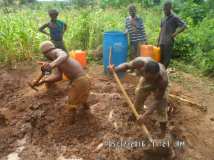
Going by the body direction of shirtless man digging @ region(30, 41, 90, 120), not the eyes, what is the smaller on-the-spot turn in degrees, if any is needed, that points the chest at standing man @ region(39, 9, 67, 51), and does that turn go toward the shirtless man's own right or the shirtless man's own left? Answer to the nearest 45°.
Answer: approximately 90° to the shirtless man's own right

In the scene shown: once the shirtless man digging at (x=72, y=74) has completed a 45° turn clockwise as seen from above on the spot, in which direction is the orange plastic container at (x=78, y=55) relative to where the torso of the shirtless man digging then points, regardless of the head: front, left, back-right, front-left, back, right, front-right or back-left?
front-right

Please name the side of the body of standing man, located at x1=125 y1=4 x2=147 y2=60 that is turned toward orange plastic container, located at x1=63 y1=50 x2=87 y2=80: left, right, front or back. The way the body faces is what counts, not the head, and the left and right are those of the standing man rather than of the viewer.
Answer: right

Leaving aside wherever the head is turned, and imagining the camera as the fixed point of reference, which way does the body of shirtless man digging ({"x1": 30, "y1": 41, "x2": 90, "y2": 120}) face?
to the viewer's left

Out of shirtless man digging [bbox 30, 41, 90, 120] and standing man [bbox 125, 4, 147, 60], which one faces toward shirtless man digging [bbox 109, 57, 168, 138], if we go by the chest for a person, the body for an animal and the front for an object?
the standing man

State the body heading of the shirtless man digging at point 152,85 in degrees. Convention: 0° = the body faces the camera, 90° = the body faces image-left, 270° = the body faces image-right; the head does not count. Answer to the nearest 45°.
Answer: approximately 0°

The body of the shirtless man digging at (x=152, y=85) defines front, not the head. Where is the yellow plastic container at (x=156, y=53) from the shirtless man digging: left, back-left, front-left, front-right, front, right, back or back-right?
back

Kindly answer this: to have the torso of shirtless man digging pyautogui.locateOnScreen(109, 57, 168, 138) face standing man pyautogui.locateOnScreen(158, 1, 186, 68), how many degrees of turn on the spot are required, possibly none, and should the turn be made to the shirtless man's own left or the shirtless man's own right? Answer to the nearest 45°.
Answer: approximately 180°

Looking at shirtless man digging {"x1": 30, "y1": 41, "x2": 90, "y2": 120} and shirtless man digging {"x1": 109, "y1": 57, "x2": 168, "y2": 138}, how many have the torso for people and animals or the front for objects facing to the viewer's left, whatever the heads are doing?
1

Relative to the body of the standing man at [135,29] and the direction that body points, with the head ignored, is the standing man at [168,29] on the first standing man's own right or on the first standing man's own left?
on the first standing man's own left
